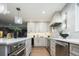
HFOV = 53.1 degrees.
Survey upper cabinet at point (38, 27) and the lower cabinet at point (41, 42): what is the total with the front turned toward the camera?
2

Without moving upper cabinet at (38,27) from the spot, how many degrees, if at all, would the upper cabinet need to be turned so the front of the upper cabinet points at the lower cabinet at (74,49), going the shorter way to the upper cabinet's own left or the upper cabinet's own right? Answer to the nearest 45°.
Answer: approximately 45° to the upper cabinet's own left

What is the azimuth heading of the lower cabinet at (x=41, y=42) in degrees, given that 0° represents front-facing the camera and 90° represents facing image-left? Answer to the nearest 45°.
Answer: approximately 0°

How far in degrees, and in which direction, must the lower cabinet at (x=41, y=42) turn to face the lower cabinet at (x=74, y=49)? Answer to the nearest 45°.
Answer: approximately 45° to its left

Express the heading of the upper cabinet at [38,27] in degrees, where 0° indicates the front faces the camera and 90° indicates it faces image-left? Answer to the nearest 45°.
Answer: approximately 0°
